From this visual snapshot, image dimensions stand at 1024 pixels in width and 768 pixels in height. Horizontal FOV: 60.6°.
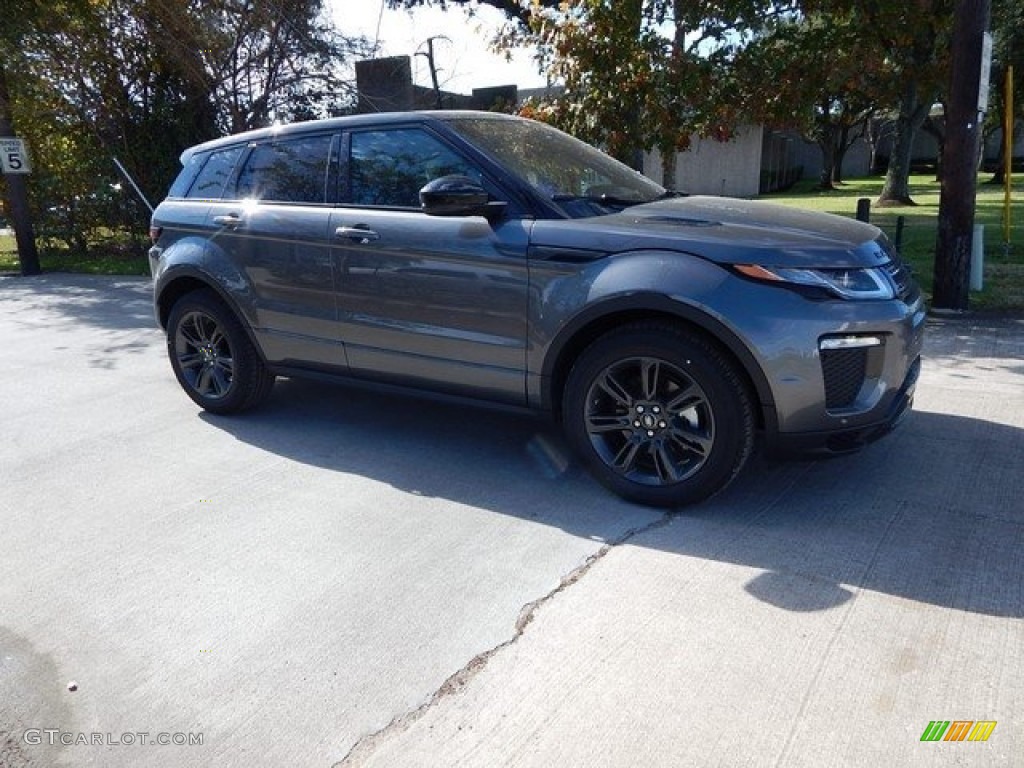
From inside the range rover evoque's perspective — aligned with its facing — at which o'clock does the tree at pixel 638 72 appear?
The tree is roughly at 8 o'clock from the range rover evoque.

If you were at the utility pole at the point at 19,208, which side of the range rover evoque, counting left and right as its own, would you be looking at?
back

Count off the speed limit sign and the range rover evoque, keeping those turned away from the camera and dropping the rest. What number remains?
0

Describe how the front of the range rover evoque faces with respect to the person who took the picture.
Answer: facing the viewer and to the right of the viewer

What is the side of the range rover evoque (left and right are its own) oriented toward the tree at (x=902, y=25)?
left

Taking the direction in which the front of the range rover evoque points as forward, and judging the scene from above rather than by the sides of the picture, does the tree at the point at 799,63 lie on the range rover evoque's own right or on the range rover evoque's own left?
on the range rover evoque's own left

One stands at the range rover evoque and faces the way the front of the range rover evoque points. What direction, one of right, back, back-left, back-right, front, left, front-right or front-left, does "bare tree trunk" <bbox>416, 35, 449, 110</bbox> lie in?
back-left

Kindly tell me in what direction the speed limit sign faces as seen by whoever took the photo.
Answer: facing the viewer
